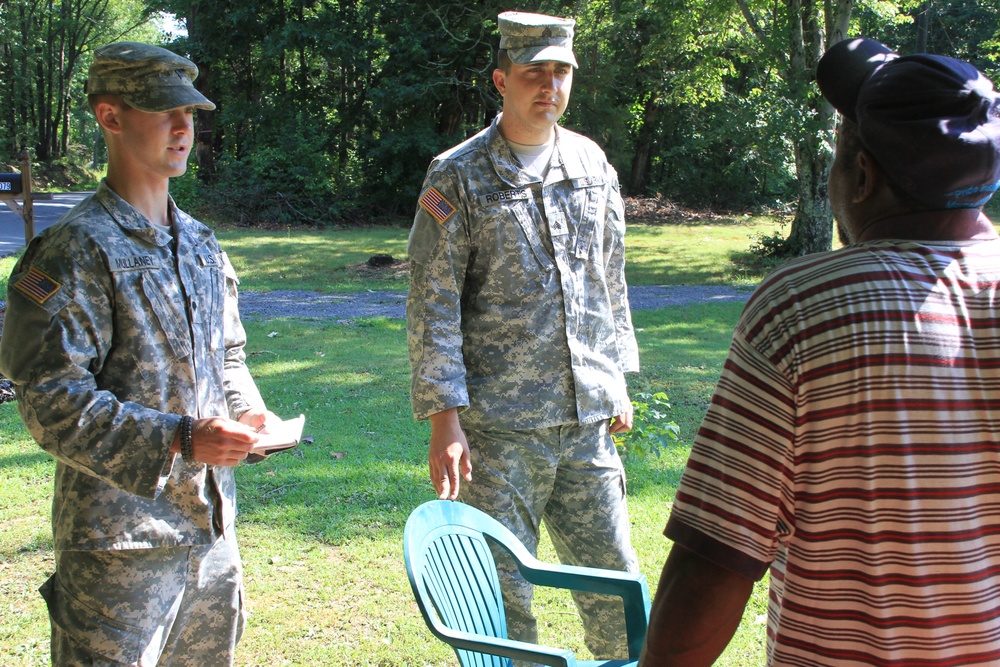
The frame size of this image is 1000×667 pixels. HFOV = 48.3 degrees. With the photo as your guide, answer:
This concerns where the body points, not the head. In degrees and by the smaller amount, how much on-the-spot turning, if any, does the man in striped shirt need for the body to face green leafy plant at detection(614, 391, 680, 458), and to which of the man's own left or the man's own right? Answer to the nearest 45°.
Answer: approximately 45° to the man's own right

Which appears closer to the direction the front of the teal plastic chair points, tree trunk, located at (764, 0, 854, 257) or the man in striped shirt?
the man in striped shirt

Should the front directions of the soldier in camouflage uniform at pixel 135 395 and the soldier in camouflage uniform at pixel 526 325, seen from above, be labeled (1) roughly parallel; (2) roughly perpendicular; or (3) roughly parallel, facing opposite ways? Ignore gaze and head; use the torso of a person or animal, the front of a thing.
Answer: roughly parallel

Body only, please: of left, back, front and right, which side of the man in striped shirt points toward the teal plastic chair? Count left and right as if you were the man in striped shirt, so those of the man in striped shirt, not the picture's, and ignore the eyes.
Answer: front

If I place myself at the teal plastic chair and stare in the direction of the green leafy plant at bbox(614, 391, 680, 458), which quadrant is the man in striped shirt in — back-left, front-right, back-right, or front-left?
back-right

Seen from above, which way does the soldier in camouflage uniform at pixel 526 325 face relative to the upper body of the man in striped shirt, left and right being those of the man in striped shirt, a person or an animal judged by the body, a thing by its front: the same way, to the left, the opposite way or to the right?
the opposite way

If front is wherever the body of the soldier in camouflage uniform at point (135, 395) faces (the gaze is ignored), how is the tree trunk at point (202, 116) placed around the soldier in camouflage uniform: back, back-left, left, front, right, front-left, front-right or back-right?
back-left

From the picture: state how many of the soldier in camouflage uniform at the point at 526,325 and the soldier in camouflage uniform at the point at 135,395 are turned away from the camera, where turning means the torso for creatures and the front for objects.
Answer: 0

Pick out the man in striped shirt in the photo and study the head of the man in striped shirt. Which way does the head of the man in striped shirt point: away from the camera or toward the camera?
away from the camera

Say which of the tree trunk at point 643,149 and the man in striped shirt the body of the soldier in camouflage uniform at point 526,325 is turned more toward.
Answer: the man in striped shirt

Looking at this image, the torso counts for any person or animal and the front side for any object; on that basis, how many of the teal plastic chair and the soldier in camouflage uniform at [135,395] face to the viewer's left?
0

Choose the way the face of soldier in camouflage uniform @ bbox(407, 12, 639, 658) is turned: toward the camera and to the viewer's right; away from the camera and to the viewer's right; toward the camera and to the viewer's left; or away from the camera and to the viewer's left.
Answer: toward the camera and to the viewer's right

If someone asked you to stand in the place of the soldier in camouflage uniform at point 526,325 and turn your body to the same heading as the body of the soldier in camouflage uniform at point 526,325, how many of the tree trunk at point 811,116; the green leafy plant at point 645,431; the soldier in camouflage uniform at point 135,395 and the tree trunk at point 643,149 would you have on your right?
1
